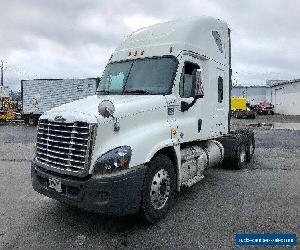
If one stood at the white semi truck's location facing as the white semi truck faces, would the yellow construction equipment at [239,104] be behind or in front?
behind

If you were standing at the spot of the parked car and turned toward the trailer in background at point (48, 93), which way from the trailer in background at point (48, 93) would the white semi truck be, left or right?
left

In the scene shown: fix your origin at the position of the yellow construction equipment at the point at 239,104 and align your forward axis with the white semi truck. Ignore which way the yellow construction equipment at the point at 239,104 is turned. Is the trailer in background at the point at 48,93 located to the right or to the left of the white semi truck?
right

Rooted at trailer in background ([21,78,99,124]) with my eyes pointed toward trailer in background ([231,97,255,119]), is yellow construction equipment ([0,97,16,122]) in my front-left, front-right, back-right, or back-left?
back-left

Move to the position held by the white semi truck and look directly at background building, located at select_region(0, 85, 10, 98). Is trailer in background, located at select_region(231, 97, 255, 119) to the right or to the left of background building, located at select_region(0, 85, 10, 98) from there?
right
